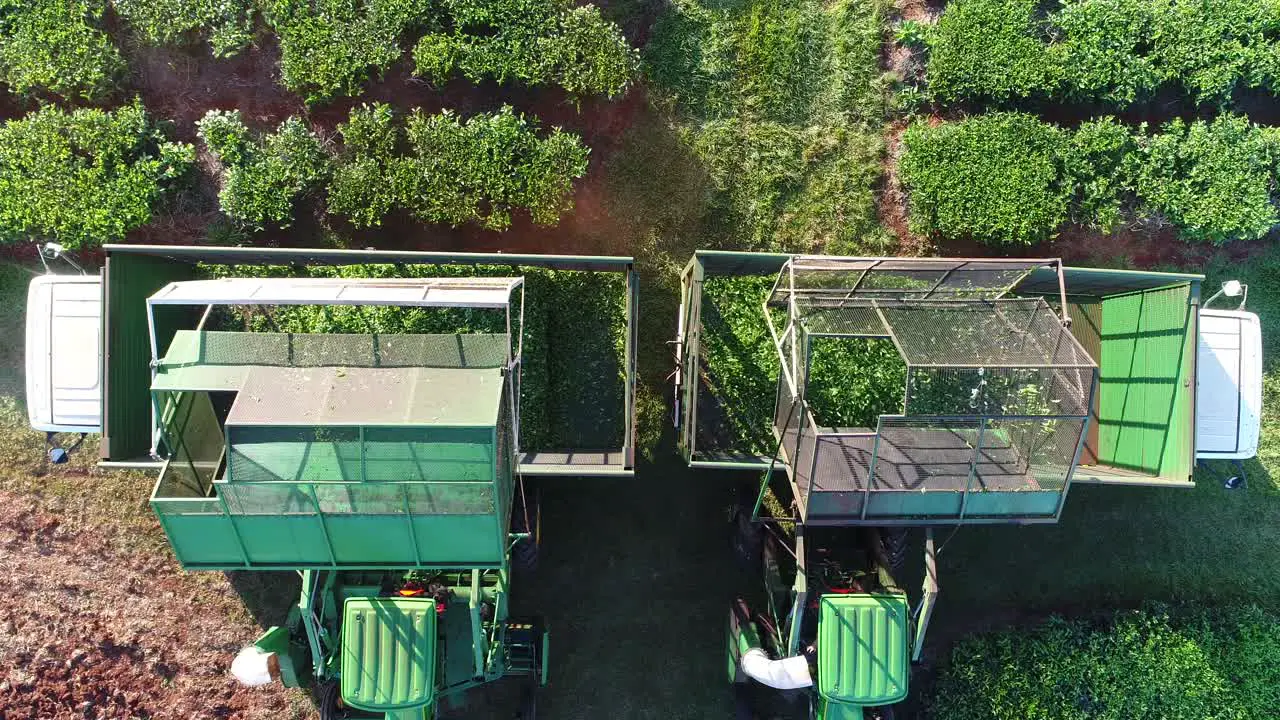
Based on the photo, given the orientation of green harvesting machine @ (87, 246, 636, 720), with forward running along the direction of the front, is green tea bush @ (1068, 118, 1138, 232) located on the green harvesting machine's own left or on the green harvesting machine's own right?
on the green harvesting machine's own left

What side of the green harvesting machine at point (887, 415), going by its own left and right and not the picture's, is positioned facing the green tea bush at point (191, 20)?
right

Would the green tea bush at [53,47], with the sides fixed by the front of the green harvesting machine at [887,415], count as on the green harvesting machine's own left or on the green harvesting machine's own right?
on the green harvesting machine's own right

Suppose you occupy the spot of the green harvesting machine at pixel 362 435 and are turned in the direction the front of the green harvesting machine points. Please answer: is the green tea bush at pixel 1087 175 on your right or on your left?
on your left

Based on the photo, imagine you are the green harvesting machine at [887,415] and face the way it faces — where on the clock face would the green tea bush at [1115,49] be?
The green tea bush is roughly at 7 o'clock from the green harvesting machine.

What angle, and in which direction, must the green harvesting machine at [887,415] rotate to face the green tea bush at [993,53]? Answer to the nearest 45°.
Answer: approximately 180°

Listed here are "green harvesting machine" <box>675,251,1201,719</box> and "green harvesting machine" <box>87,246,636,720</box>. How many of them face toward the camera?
2

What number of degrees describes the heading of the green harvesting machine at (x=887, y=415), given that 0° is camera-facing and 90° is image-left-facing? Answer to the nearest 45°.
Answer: approximately 0°

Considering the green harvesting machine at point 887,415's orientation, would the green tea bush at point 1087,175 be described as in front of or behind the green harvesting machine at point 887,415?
behind
